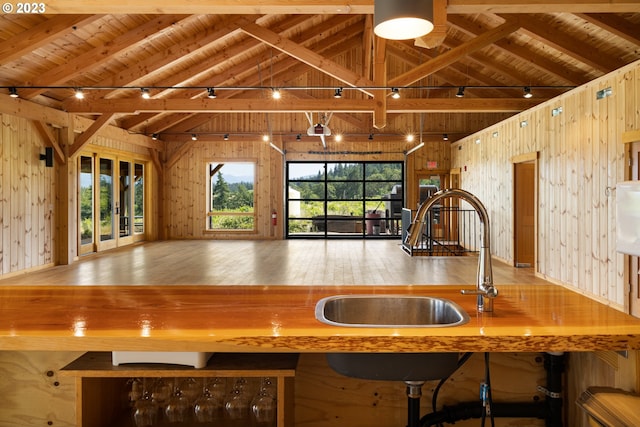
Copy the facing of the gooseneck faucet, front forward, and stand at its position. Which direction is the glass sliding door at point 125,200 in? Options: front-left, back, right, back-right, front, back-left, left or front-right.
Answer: front-right

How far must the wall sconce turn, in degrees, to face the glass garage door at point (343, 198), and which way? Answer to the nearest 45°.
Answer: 0° — it already faces it

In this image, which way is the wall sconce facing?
to the viewer's right

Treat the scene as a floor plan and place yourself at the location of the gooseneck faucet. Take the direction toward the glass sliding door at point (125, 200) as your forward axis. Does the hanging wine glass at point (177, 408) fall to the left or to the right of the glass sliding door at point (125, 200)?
left

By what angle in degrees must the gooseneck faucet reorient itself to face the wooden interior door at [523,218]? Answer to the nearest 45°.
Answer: approximately 90° to its right

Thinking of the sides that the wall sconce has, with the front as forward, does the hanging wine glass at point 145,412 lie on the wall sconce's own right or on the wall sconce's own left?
on the wall sconce's own right

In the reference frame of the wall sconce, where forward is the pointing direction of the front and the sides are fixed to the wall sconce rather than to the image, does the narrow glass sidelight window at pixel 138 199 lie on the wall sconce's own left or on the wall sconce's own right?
on the wall sconce's own left

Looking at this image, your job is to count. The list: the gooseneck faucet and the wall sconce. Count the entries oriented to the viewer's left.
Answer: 1

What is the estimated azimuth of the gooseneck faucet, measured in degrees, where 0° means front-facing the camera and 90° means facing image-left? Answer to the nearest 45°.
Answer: approximately 90°
